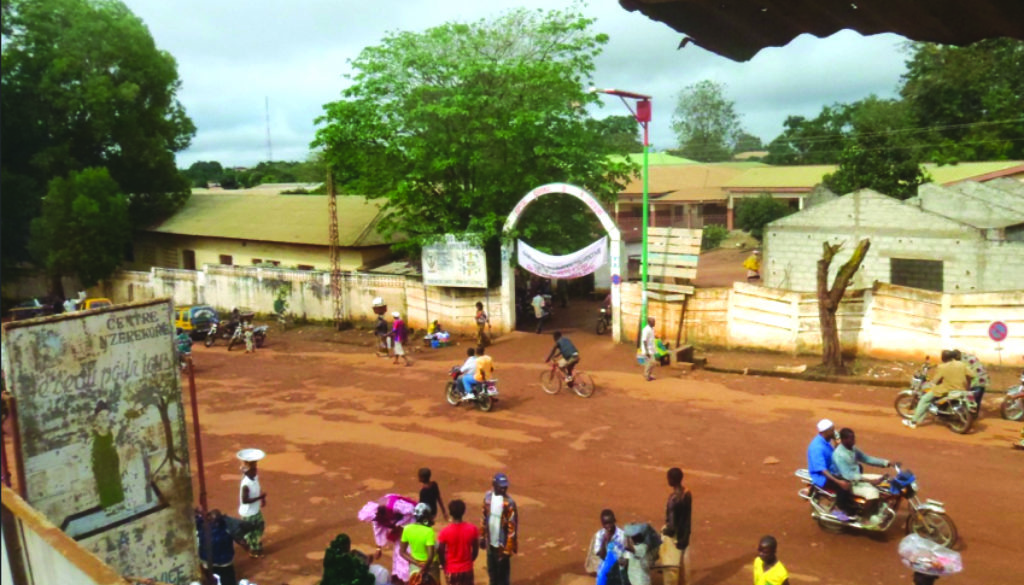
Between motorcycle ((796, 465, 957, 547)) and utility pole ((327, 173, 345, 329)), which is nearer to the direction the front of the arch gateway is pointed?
the motorcycle

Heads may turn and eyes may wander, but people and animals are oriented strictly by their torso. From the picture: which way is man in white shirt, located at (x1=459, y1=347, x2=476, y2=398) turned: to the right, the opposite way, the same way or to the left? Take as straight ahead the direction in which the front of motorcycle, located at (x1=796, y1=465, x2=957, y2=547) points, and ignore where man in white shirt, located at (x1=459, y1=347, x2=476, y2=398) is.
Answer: the opposite way

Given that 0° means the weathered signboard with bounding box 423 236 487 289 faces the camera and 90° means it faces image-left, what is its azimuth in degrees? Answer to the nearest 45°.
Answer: approximately 0°

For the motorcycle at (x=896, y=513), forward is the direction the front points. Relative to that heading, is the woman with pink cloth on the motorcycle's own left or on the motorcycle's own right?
on the motorcycle's own right

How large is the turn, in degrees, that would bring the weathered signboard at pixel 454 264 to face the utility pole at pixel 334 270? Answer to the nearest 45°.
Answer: approximately 135° to its right

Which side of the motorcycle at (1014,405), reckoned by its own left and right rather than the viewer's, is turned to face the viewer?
left

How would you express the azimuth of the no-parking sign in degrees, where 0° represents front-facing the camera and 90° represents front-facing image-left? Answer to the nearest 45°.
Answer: approximately 0°
